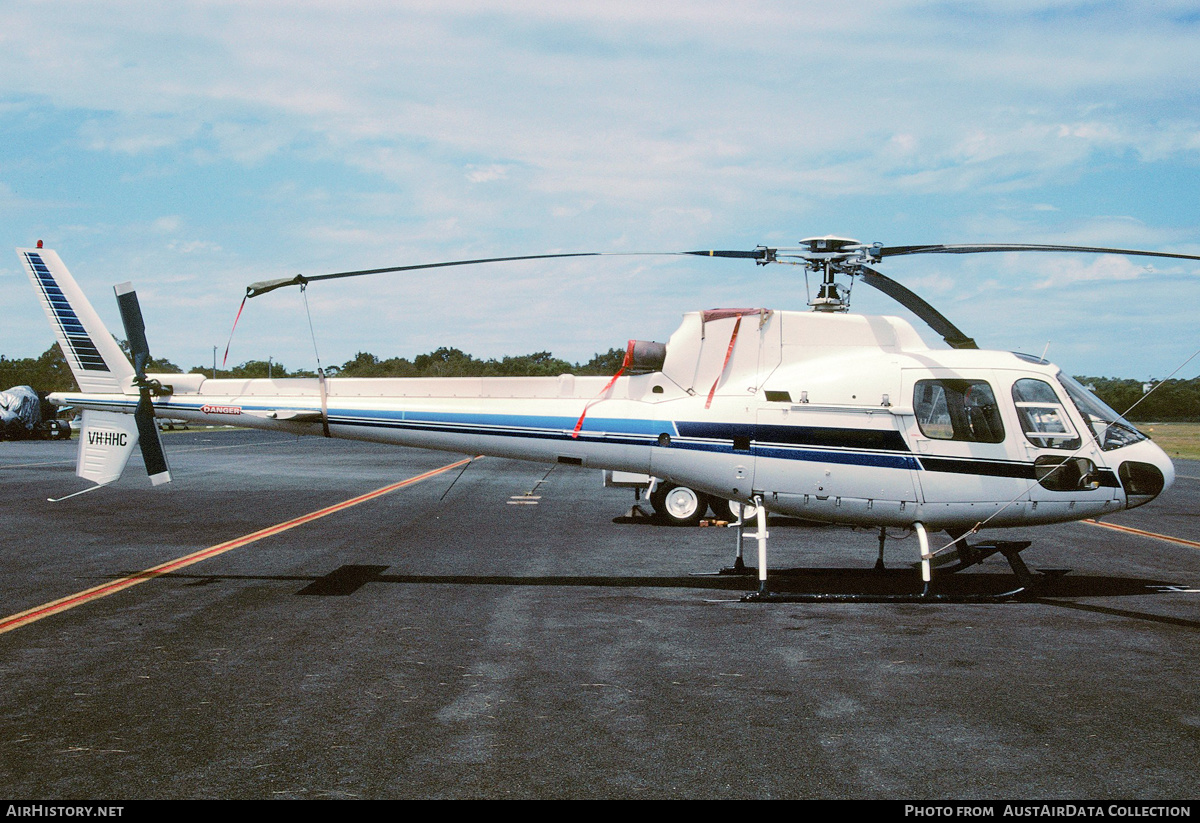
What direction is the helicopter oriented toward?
to the viewer's right
